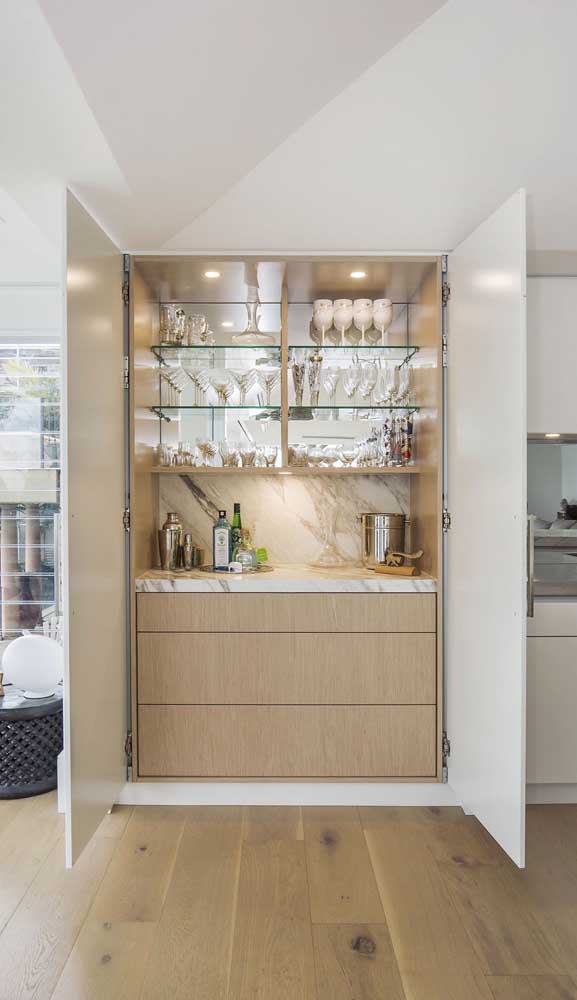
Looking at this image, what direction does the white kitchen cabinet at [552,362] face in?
toward the camera

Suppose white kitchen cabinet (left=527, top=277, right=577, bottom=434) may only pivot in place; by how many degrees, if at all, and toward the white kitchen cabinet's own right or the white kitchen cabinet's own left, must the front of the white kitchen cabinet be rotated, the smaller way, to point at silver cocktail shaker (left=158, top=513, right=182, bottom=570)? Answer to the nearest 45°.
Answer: approximately 90° to the white kitchen cabinet's own right

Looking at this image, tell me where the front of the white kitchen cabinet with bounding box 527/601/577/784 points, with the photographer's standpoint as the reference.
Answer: facing the viewer

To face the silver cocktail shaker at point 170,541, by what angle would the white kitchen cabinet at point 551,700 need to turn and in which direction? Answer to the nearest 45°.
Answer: approximately 90° to its right

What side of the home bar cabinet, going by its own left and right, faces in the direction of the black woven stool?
right

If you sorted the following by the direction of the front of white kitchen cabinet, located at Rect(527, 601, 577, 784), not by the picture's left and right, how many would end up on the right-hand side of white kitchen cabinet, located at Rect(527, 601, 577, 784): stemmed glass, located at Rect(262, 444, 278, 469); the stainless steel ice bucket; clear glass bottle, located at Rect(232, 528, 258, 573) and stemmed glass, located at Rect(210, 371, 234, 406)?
4

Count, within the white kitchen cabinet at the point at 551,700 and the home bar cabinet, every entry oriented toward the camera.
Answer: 2

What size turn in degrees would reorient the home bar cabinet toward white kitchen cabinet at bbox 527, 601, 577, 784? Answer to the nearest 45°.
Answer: approximately 90° to its left

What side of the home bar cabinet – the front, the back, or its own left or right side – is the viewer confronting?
front

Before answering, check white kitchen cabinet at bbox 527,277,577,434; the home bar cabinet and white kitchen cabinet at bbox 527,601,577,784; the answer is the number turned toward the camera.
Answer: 3
